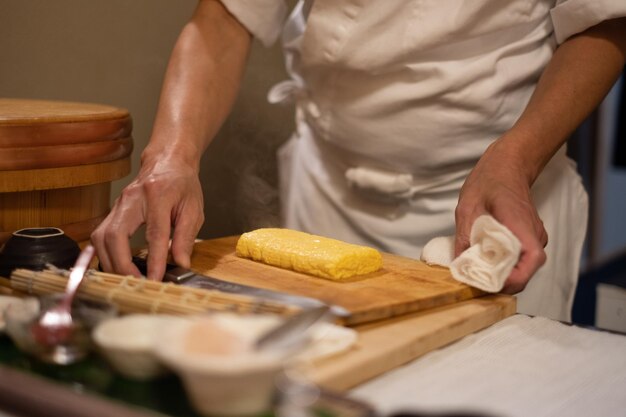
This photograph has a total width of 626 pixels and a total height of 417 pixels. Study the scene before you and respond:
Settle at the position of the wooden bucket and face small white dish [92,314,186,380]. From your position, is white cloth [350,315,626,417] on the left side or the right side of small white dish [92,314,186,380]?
left

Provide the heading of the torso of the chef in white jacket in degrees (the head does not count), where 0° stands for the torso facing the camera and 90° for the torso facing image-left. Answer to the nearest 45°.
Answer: approximately 45°

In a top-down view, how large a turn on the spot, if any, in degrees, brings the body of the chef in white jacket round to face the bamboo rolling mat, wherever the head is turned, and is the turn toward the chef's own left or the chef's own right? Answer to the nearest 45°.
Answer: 0° — they already face it
